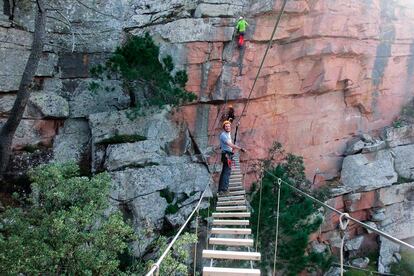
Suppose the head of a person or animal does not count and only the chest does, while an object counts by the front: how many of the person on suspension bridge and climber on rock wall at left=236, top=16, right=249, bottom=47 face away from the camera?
1

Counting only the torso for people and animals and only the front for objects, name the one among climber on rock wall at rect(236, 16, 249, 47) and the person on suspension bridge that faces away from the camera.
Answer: the climber on rock wall

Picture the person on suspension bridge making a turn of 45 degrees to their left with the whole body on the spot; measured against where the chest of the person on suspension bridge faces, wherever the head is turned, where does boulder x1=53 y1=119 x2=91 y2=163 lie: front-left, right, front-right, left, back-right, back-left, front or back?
left

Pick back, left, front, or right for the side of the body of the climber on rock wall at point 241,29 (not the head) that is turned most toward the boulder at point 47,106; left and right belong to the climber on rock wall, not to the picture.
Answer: left

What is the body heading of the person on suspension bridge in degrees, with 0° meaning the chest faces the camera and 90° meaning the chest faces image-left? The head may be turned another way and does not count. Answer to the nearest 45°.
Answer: approximately 270°

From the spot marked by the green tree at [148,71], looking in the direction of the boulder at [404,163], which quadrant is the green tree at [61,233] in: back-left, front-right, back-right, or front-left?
back-right

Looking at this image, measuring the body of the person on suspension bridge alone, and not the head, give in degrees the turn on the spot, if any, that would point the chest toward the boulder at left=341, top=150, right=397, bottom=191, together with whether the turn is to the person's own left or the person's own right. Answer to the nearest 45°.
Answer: approximately 45° to the person's own left

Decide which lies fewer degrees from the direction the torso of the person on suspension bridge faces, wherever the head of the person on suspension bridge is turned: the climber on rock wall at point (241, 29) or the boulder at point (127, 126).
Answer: the climber on rock wall

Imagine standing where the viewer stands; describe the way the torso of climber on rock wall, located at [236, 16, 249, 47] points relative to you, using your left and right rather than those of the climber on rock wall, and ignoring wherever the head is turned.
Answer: facing away from the viewer

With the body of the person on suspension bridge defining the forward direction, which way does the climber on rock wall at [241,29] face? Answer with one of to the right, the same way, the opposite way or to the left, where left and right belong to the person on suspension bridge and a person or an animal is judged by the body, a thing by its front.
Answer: to the left
